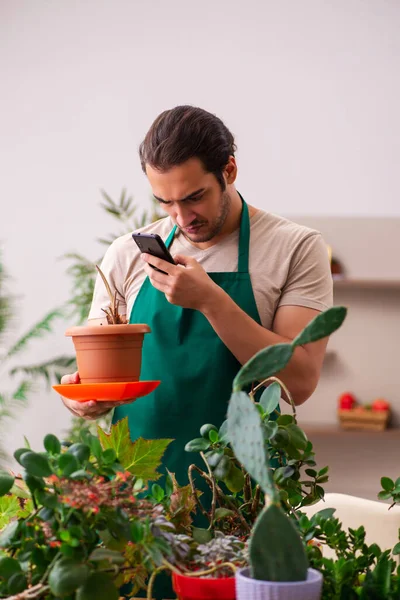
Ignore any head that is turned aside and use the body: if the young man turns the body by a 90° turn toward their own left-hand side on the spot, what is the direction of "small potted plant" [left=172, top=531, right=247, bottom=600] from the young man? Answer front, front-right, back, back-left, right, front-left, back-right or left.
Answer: front-right

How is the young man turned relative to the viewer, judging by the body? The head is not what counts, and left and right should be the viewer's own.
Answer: facing the viewer and to the left of the viewer

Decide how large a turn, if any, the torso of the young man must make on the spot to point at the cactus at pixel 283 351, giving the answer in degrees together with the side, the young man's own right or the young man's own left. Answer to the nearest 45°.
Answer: approximately 45° to the young man's own left

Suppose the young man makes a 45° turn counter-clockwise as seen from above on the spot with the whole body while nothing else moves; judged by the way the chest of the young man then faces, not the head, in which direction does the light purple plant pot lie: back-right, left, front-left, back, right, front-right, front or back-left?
front

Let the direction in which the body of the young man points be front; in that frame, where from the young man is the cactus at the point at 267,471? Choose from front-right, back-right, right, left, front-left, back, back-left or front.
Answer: front-left

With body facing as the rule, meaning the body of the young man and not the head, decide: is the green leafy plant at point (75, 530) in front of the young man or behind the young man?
in front

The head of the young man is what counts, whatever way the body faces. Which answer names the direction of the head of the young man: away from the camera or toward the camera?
toward the camera

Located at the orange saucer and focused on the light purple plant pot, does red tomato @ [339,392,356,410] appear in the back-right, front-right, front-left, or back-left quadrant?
back-left

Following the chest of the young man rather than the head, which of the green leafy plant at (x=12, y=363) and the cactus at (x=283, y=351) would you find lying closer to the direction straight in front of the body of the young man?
the cactus

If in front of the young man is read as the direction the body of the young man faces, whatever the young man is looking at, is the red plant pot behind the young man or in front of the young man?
in front

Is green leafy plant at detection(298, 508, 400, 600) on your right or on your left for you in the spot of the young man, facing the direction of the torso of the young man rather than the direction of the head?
on your left
